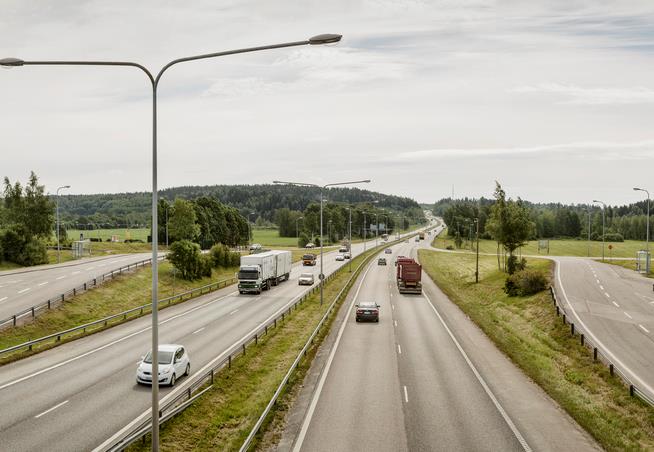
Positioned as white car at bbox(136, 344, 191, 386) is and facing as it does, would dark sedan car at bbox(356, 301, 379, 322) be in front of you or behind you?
behind

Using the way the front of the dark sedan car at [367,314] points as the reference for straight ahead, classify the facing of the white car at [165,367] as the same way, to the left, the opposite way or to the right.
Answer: the opposite way

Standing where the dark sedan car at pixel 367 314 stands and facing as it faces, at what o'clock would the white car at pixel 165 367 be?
The white car is roughly at 7 o'clock from the dark sedan car.

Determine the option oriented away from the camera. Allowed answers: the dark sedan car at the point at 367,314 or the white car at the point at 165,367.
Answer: the dark sedan car

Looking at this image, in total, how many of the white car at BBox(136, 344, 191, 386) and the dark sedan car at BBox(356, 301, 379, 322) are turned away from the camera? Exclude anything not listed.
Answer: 1

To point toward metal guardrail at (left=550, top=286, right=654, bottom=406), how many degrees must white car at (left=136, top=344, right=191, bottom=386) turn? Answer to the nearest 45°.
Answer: approximately 135° to its left

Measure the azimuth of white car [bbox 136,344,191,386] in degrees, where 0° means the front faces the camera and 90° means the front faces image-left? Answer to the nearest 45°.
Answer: approximately 45°

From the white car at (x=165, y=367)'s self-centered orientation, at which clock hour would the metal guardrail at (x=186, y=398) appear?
The metal guardrail is roughly at 10 o'clock from the white car.

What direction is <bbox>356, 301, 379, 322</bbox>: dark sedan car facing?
away from the camera

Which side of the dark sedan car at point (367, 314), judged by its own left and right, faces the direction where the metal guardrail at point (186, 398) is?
back
